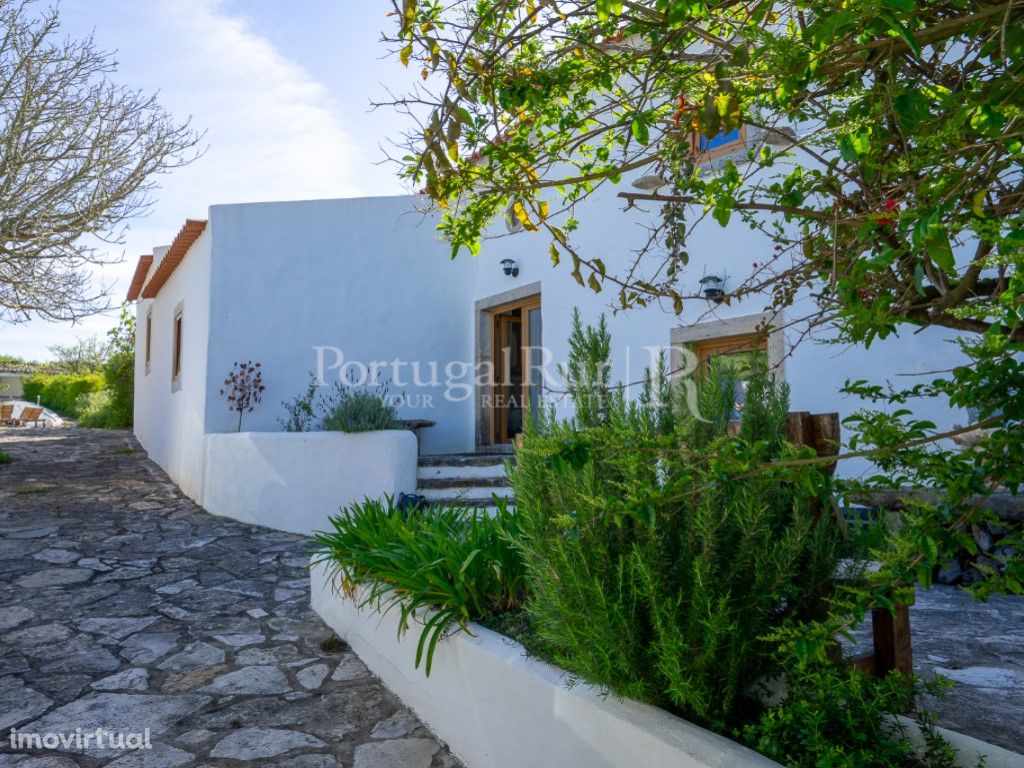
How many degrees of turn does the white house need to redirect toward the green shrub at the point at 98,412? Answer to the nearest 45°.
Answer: approximately 135° to its right

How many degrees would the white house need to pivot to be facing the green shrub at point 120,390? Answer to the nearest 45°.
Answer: approximately 135° to its right

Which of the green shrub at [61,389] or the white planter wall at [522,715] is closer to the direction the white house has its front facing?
the white planter wall

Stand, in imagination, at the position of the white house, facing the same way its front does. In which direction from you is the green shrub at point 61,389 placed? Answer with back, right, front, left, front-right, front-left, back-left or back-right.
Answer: back-right

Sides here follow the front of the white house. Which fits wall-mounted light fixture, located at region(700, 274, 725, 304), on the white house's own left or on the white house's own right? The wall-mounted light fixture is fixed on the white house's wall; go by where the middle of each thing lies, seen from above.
on the white house's own left

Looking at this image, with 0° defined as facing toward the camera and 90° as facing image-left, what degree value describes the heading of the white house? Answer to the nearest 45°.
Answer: approximately 0°
